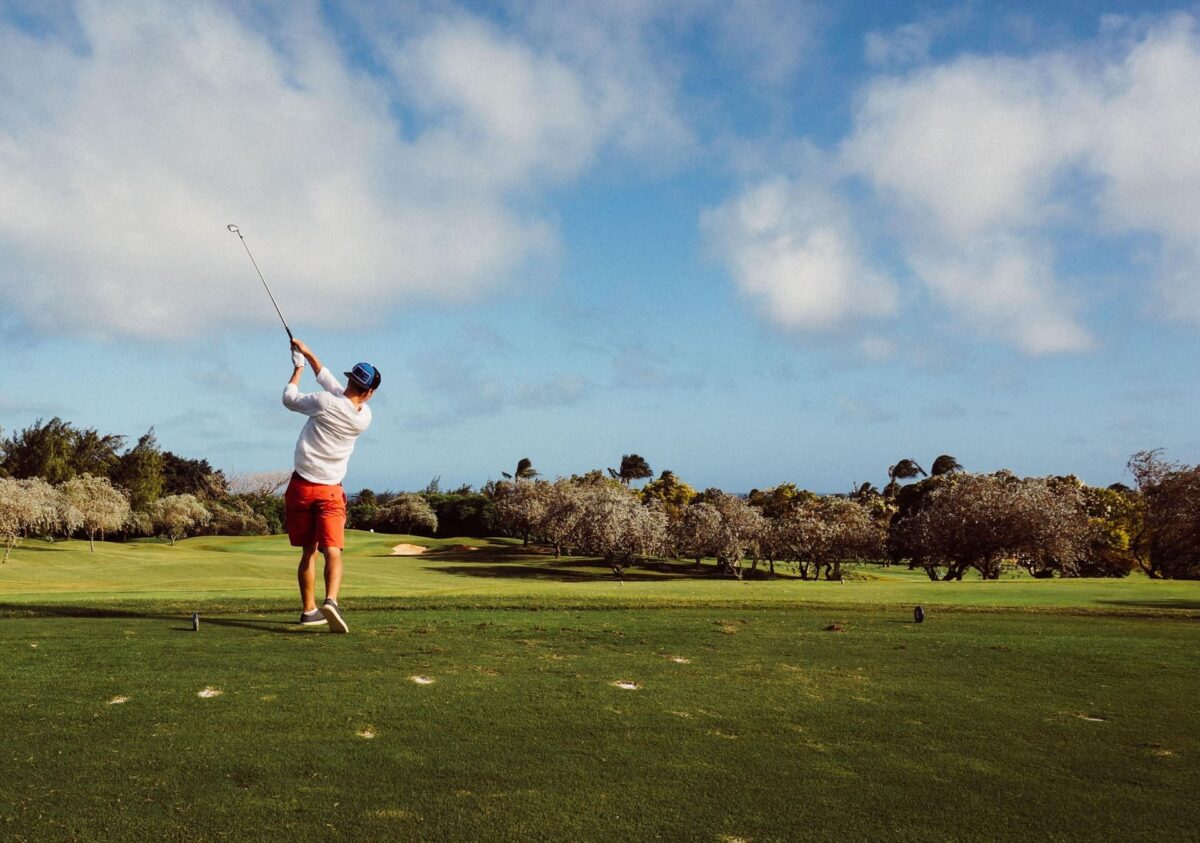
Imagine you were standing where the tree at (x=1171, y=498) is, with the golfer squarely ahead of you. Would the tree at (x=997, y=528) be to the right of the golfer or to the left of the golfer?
right

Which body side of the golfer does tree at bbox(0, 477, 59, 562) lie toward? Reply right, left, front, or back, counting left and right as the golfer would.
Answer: front

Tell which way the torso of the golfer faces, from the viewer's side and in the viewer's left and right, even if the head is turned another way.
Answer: facing away from the viewer

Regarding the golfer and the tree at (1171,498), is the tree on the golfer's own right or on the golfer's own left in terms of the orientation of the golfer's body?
on the golfer's own right

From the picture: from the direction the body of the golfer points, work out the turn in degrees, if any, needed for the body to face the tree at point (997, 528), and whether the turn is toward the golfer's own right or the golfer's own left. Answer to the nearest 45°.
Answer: approximately 45° to the golfer's own right
